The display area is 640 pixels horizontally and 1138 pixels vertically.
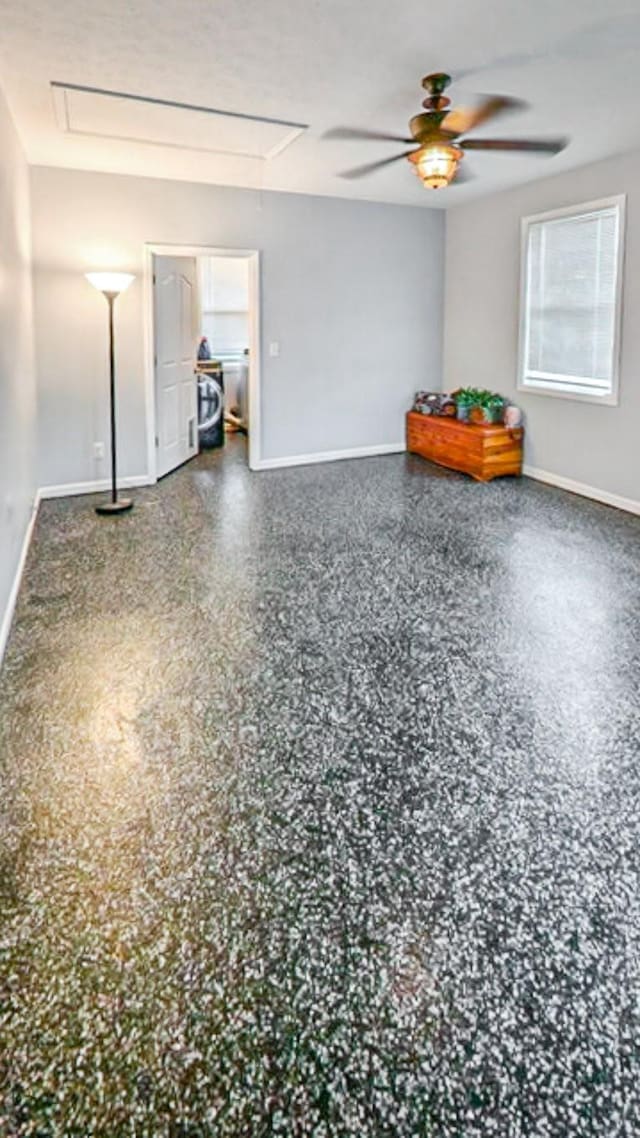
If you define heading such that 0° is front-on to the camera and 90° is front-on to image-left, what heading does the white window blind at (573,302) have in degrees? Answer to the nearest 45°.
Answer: approximately 45°

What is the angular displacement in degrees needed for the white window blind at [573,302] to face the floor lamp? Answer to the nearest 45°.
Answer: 0° — it already faces it

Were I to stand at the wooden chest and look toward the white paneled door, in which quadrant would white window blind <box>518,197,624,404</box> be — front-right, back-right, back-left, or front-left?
back-left

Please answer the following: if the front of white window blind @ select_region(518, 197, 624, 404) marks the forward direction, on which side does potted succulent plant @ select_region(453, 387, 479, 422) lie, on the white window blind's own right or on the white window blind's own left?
on the white window blind's own right

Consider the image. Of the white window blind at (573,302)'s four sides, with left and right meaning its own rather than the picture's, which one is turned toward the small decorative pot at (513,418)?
right

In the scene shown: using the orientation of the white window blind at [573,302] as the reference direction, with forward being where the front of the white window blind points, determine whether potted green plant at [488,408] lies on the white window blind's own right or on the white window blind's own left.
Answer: on the white window blind's own right

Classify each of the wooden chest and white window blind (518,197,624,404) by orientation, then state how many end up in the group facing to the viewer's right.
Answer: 0

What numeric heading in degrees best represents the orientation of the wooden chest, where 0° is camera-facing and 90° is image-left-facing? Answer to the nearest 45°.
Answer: approximately 45°

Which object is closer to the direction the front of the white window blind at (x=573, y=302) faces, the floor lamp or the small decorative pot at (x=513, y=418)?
the floor lamp
